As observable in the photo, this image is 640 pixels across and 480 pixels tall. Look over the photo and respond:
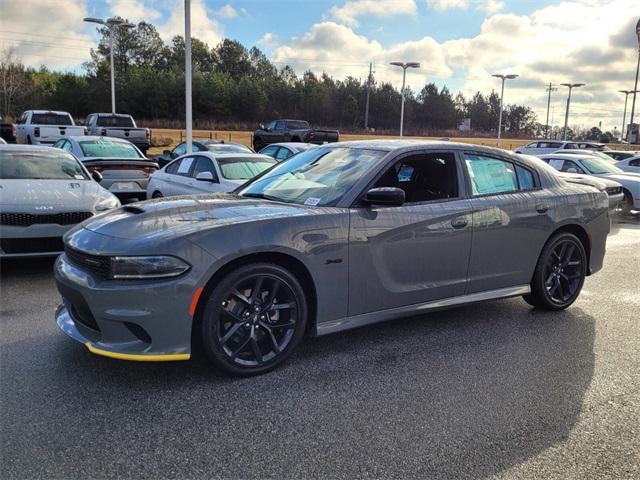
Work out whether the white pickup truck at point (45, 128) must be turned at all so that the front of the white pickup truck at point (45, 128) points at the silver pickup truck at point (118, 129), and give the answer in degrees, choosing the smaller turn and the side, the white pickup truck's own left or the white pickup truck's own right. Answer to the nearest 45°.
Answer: approximately 135° to the white pickup truck's own right

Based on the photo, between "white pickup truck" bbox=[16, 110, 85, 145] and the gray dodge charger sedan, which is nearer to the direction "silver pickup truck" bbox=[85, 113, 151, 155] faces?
the white pickup truck

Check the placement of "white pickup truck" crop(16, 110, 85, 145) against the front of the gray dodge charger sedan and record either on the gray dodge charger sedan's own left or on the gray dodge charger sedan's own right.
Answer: on the gray dodge charger sedan's own right

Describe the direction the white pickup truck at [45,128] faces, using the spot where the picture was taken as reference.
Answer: facing away from the viewer and to the left of the viewer

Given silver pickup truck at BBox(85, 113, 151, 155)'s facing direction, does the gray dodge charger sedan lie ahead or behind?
behind

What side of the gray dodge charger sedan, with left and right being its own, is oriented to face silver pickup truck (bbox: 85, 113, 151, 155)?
right

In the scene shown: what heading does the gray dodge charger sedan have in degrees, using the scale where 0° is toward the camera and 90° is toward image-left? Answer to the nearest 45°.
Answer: approximately 45°

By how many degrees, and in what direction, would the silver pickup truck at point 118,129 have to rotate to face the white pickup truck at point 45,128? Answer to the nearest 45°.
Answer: approximately 45° to its left

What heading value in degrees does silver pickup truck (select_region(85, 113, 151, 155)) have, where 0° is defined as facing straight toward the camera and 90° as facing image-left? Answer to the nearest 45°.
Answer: approximately 135°

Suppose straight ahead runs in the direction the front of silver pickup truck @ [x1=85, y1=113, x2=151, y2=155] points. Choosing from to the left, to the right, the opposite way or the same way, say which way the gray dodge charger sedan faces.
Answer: to the left

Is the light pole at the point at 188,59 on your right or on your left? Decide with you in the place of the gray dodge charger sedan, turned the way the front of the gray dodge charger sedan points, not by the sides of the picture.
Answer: on your right
